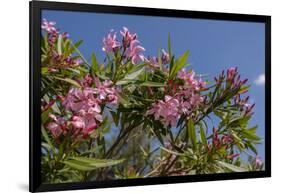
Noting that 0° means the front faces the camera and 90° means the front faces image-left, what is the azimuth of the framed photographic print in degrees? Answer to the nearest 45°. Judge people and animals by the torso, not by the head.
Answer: approximately 315°
